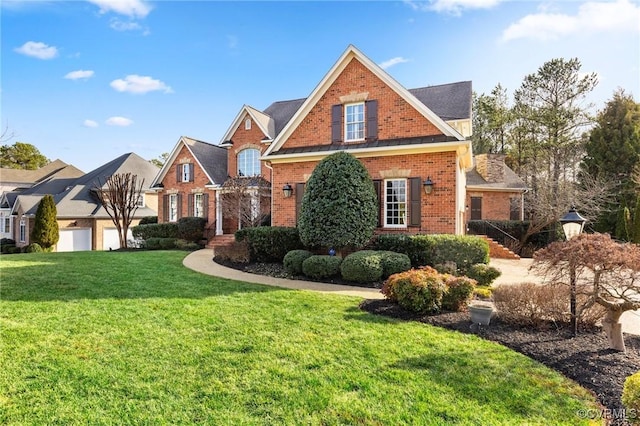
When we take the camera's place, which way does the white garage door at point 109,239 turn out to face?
facing the viewer

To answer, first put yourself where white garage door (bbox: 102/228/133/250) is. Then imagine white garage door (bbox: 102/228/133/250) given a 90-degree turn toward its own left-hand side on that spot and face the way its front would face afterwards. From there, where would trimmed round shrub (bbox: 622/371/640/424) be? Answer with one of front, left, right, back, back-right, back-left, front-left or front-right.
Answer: right

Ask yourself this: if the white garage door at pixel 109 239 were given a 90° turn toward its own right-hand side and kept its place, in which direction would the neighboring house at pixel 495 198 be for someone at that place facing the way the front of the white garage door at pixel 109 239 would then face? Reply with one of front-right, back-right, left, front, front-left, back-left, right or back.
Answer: back-left
